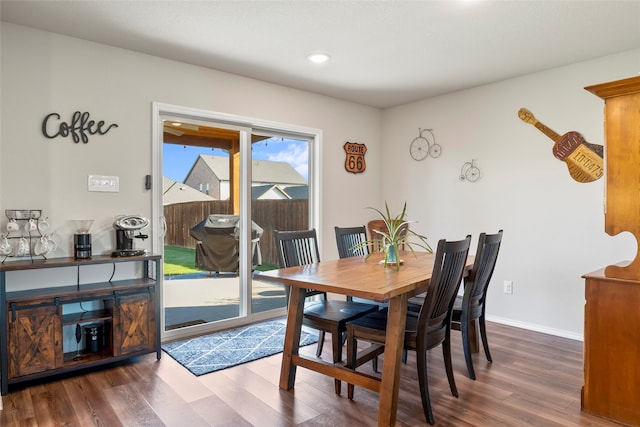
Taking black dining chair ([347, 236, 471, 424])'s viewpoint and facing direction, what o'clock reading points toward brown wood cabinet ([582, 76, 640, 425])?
The brown wood cabinet is roughly at 4 o'clock from the black dining chair.

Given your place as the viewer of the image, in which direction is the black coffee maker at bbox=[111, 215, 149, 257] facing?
facing the viewer and to the right of the viewer

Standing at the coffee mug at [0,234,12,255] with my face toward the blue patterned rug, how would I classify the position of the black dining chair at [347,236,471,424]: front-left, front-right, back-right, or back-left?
front-right

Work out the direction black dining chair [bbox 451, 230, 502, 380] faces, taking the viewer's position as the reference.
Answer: facing away from the viewer and to the left of the viewer

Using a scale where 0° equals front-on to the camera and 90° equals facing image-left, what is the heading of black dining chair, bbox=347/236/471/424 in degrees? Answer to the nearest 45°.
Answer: approximately 135°

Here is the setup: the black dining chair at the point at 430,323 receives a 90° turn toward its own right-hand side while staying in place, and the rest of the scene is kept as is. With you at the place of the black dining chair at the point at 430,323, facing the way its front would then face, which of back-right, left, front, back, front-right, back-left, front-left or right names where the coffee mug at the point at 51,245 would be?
back-left

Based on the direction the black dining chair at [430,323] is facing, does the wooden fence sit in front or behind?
in front

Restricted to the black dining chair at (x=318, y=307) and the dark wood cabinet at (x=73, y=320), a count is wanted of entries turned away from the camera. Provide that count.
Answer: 0

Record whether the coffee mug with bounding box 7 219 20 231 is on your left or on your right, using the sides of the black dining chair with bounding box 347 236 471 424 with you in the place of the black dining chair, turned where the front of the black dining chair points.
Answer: on your left

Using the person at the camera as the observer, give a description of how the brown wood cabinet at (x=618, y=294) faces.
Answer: facing away from the viewer and to the left of the viewer

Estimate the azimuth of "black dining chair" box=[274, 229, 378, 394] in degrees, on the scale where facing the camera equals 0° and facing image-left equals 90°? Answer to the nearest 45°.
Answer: approximately 315°
